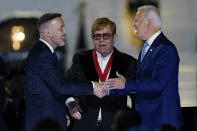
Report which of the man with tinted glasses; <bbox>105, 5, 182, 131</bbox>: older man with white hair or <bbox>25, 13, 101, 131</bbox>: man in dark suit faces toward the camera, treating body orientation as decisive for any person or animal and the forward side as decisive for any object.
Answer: the man with tinted glasses

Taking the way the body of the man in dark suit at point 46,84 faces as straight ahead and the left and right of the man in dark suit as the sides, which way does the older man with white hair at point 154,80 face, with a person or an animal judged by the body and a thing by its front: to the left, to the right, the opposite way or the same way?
the opposite way

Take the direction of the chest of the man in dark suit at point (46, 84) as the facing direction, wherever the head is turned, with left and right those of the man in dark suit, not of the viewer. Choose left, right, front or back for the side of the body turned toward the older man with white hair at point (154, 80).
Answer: front

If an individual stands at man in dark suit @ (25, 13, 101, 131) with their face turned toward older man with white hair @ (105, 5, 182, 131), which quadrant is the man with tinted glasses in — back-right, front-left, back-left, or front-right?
front-left

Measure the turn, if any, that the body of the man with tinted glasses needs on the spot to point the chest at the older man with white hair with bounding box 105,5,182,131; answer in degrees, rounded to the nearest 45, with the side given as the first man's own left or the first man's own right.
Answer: approximately 45° to the first man's own left

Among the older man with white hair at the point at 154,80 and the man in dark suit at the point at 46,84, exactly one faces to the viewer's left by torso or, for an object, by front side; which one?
the older man with white hair

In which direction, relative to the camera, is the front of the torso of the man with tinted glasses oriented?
toward the camera

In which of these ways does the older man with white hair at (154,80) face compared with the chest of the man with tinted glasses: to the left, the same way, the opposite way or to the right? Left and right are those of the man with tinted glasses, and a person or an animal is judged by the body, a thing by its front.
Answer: to the right

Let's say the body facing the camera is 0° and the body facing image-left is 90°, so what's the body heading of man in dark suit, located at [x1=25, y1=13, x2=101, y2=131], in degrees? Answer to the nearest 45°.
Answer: approximately 270°

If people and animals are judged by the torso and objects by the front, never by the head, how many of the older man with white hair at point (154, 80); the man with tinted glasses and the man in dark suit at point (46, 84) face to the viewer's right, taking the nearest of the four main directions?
1

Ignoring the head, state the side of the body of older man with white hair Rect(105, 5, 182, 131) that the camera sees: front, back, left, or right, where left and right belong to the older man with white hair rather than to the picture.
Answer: left

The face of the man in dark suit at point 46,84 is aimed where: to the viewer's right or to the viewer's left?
to the viewer's right

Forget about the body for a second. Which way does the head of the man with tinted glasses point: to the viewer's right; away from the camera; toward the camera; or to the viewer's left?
toward the camera
